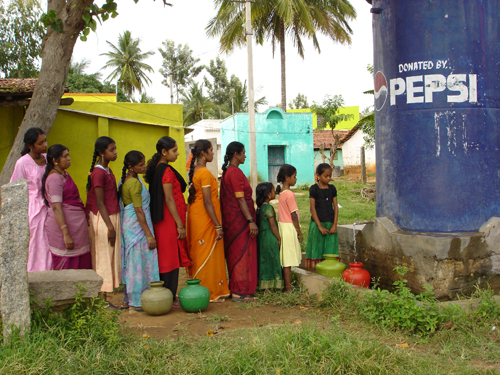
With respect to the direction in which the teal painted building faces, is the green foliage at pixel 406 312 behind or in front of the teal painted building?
in front

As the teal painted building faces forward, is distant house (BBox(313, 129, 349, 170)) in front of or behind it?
behind

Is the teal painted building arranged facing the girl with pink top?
yes
